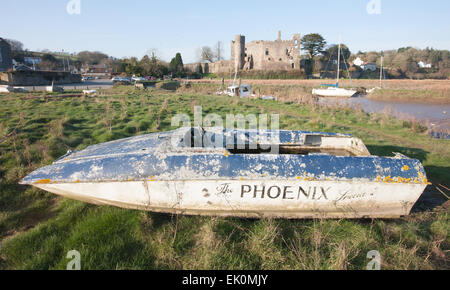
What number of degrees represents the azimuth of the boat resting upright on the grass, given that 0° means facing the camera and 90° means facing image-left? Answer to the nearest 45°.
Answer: approximately 90°
